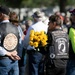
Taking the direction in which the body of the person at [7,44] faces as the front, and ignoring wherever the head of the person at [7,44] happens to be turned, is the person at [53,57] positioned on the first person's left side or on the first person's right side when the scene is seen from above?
on the first person's right side

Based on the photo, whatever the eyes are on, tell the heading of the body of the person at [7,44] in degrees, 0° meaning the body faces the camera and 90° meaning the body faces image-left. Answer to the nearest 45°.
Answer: approximately 135°

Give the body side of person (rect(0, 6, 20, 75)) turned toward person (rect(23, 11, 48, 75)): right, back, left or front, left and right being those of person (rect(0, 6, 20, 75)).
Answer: right

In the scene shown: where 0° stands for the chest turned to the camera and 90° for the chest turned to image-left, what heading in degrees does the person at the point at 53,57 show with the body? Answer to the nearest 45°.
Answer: approximately 135°
